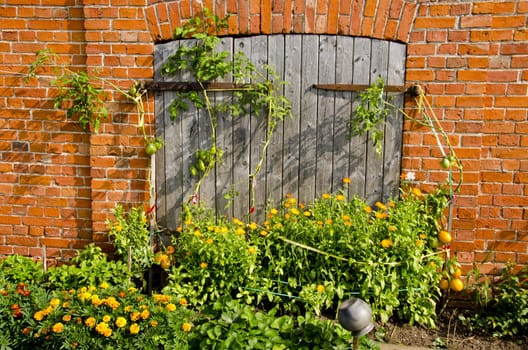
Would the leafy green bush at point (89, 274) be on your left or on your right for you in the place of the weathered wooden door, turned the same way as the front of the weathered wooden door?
on your right

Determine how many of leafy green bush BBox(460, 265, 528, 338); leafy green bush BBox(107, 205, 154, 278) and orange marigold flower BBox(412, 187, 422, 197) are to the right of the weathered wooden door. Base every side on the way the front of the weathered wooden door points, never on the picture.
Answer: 1

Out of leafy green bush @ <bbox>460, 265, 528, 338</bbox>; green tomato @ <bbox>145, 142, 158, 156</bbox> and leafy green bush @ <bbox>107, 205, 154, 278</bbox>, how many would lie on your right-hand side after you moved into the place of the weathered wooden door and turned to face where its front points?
2

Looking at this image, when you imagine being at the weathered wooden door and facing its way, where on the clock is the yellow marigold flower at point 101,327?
The yellow marigold flower is roughly at 1 o'clock from the weathered wooden door.

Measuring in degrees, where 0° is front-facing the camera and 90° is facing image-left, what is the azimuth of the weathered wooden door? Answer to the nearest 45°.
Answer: approximately 0°

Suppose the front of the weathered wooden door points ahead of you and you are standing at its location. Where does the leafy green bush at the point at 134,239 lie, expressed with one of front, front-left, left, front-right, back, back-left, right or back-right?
right

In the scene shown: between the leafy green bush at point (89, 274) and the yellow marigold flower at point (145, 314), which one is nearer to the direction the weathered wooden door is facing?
the yellow marigold flower

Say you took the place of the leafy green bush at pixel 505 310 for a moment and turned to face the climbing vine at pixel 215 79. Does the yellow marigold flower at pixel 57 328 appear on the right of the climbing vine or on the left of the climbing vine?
left

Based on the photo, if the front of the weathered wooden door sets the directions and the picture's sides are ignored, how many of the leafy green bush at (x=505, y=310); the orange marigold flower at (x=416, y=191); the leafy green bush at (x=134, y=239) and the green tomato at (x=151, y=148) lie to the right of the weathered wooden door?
2

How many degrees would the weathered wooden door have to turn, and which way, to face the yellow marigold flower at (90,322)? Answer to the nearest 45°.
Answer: approximately 45° to its right
